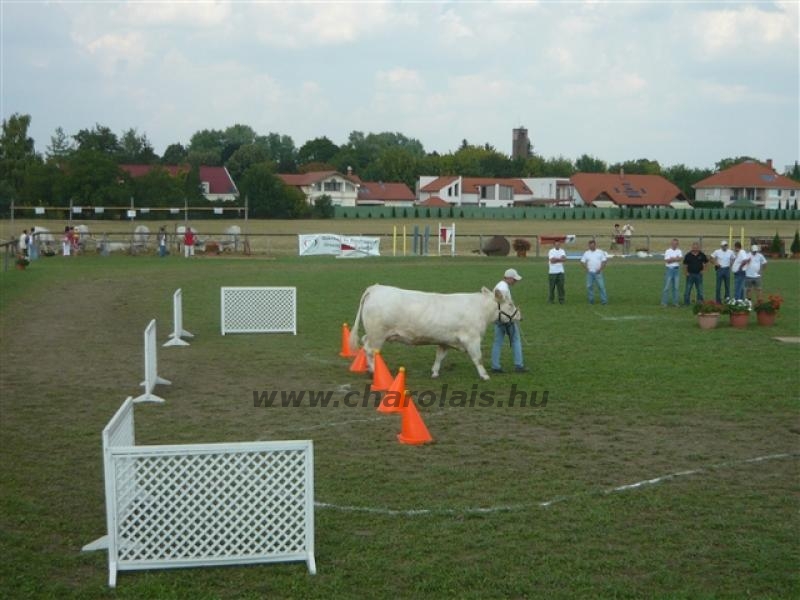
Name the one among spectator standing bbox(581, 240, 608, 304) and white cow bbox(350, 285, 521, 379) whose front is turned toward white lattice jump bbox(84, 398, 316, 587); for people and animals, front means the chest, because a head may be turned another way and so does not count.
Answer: the spectator standing

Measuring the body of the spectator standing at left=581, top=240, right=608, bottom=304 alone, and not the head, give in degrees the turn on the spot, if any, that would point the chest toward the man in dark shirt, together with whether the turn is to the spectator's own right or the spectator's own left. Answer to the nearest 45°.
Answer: approximately 90° to the spectator's own left

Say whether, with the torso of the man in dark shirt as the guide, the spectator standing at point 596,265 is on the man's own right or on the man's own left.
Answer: on the man's own right

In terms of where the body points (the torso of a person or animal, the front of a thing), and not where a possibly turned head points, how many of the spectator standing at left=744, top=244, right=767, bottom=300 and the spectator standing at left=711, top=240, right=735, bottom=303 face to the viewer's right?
0

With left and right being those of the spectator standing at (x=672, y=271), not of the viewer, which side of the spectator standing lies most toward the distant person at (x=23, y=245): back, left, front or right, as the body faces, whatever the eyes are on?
right

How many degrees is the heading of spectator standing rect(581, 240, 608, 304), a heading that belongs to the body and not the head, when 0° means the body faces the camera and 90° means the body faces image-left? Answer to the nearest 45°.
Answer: approximately 0°

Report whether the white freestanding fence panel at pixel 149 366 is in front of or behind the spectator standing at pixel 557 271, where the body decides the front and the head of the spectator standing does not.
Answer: in front

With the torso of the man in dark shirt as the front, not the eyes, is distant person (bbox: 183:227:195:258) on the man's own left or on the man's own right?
on the man's own right

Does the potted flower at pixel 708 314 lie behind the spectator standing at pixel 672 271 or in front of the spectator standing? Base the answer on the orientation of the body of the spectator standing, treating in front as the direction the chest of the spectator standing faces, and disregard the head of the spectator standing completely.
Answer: in front

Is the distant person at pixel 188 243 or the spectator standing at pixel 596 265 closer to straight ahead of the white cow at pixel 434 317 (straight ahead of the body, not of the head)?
the spectator standing

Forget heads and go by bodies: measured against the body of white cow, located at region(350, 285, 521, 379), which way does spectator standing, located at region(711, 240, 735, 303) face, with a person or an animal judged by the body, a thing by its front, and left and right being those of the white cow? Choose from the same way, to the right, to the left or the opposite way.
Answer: to the right

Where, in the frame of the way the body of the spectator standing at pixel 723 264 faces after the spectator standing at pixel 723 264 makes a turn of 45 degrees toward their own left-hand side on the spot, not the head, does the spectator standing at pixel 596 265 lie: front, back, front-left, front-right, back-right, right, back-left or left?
back-right

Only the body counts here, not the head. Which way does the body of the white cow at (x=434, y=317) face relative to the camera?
to the viewer's right

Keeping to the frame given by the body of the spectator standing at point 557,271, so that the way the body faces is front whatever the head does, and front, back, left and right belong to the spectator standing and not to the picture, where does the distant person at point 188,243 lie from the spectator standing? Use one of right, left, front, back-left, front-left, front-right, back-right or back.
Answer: back-right

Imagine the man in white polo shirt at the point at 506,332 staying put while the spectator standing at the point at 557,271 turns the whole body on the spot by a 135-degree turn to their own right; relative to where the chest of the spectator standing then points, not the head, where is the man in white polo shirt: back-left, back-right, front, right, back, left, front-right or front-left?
back-left

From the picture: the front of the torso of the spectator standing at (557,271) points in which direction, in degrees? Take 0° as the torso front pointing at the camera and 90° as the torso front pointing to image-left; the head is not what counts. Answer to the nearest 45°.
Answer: approximately 0°

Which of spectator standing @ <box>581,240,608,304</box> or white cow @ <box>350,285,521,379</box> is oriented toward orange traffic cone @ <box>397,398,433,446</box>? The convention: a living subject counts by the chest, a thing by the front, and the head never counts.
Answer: the spectator standing
